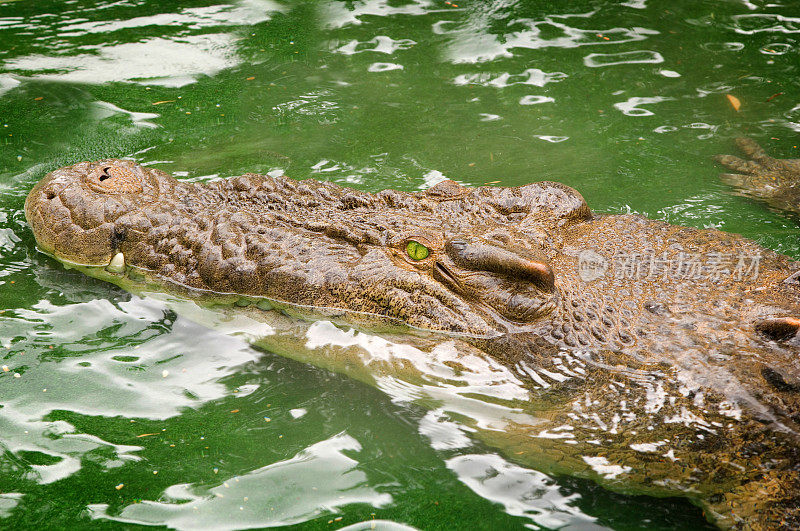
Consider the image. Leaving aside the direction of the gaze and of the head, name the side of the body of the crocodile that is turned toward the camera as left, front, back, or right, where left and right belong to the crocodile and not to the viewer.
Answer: left
